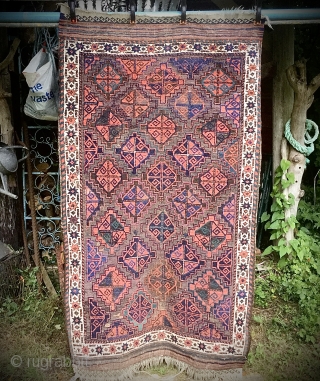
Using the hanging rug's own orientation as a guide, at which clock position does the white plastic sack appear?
The white plastic sack is roughly at 4 o'clock from the hanging rug.

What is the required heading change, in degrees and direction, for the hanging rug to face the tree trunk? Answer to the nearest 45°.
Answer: approximately 135° to its left

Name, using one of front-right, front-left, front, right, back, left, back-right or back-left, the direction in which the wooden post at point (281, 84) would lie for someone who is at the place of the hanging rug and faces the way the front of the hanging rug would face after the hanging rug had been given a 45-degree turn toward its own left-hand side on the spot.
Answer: left

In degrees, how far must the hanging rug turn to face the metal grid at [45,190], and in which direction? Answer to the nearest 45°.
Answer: approximately 135° to its right

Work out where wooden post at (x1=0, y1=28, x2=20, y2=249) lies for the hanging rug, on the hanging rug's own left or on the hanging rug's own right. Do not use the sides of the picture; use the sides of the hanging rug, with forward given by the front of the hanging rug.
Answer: on the hanging rug's own right

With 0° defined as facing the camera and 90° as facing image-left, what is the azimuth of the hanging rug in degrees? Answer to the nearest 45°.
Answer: approximately 0°
